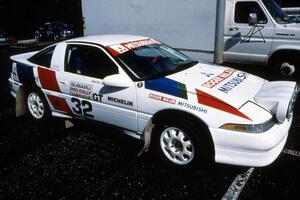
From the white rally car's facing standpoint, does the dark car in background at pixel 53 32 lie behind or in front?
behind

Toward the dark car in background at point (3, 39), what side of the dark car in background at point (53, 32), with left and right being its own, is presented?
right

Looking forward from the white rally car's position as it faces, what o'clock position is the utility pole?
The utility pole is roughly at 8 o'clock from the white rally car.

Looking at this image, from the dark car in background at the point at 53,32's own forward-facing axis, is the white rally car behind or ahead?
ahead

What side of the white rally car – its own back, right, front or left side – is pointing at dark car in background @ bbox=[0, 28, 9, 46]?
back

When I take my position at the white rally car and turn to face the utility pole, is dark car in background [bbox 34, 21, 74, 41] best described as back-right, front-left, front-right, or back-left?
front-left

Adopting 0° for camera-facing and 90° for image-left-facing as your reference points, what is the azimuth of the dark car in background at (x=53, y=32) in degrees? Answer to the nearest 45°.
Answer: approximately 315°

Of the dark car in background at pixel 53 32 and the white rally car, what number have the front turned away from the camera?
0
